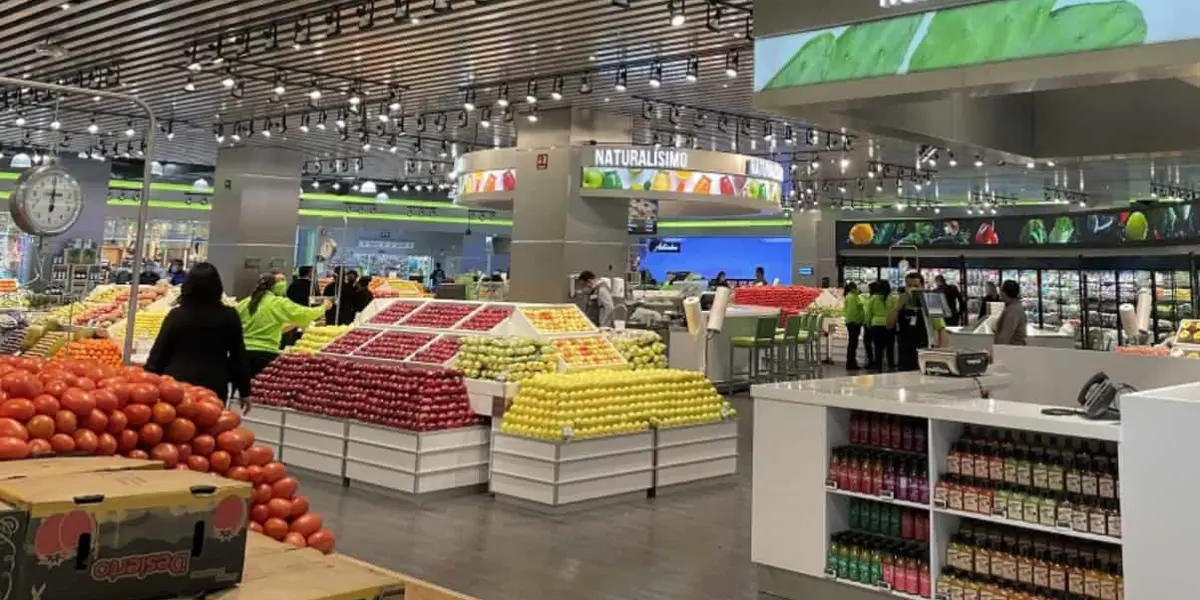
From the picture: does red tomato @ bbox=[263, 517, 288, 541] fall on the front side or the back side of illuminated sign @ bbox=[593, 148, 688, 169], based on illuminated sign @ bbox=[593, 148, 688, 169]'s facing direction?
on the front side

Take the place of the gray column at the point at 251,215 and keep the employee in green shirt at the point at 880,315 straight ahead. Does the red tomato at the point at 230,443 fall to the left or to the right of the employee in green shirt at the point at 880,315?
right

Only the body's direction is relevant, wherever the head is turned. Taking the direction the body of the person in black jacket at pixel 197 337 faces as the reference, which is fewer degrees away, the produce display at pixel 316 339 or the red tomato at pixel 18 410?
the produce display

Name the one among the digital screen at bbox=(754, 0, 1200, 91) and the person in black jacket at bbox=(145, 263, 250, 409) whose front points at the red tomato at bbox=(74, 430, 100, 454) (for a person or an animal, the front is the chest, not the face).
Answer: the digital screen

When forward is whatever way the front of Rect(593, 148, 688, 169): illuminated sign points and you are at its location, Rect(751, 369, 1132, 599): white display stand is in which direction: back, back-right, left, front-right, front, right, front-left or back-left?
front

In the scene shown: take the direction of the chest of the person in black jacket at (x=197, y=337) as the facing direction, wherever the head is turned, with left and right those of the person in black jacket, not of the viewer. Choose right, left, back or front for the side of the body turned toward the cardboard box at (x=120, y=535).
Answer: back

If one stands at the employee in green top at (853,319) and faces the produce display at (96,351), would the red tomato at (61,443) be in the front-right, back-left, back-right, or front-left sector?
front-left

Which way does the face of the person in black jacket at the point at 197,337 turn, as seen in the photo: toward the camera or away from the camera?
away from the camera

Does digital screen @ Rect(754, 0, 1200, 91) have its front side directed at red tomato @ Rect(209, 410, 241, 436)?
yes

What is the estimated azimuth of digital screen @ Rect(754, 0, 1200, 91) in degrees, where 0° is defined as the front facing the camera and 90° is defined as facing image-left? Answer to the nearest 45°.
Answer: approximately 45°

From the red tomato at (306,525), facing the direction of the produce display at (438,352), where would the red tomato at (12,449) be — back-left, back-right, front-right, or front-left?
back-left

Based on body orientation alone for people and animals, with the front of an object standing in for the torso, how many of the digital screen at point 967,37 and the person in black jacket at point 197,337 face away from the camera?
1

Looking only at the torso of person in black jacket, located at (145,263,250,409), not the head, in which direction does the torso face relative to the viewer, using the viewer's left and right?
facing away from the viewer

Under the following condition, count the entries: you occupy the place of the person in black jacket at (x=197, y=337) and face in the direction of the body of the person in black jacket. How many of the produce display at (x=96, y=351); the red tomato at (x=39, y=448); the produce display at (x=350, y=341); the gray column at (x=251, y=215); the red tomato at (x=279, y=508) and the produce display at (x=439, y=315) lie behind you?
2

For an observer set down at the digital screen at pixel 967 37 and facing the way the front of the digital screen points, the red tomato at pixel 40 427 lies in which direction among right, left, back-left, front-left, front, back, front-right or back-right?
front

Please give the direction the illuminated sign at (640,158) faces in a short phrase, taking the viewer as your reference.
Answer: facing the viewer
